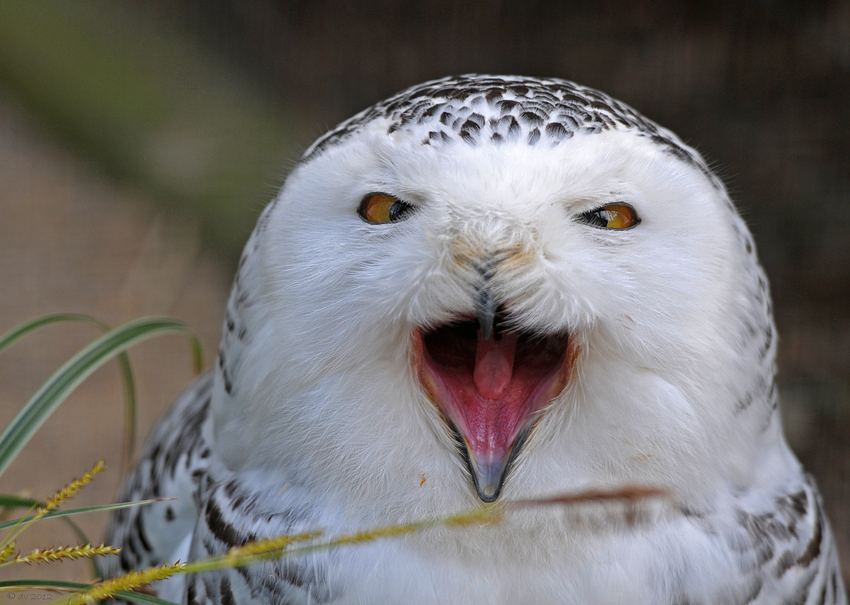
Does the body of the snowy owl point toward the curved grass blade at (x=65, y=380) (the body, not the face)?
no

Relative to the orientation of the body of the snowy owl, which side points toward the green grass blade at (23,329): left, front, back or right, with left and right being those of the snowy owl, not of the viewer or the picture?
right

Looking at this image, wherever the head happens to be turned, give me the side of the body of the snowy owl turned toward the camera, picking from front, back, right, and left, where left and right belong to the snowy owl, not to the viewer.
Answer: front
